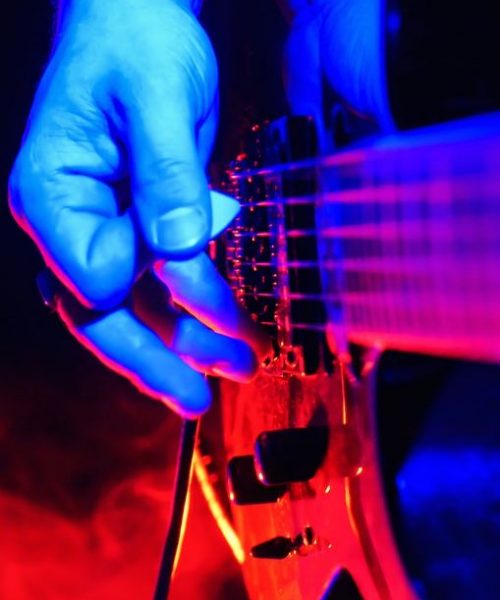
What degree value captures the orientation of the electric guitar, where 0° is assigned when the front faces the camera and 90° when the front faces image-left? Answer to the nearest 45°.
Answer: approximately 45°
